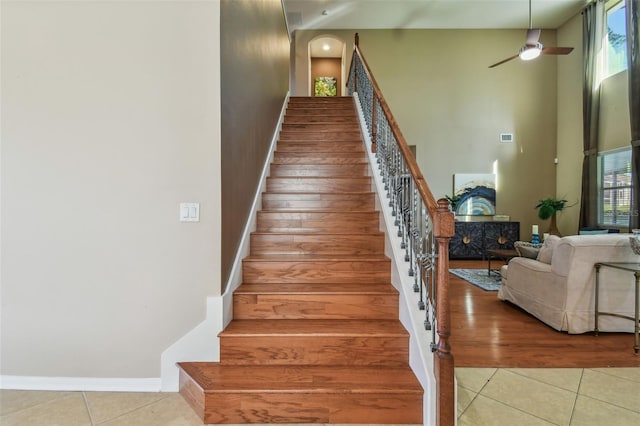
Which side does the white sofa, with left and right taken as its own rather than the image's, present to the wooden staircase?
left

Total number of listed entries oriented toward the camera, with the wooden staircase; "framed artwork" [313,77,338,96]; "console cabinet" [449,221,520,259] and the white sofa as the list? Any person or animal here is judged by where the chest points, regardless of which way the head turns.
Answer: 3

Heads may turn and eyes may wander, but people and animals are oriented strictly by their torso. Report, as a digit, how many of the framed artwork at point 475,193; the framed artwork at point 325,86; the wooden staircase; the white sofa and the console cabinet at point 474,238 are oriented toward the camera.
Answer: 4

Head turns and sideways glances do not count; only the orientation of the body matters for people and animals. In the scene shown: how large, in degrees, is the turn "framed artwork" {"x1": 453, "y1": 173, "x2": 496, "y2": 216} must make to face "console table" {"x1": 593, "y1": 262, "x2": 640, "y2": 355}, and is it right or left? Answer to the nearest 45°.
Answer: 0° — it already faces it

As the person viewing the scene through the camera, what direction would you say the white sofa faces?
facing away from the viewer and to the left of the viewer
